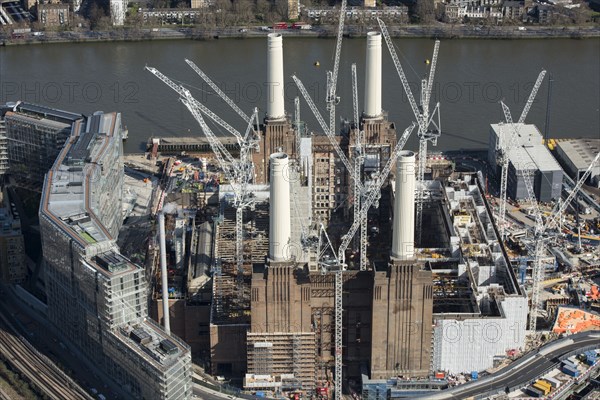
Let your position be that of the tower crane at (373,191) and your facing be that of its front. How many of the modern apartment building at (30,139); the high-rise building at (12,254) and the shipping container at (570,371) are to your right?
1

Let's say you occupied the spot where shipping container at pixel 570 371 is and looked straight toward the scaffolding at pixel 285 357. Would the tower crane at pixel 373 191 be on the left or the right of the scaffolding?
right

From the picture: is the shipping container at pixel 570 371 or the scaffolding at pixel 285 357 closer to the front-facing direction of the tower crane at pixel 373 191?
the shipping container

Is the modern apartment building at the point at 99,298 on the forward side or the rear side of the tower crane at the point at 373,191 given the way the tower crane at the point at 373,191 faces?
on the rear side
